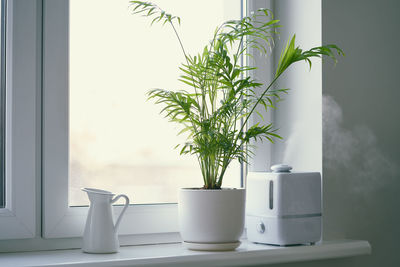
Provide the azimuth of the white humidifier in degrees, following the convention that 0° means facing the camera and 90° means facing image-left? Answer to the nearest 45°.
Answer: approximately 45°
